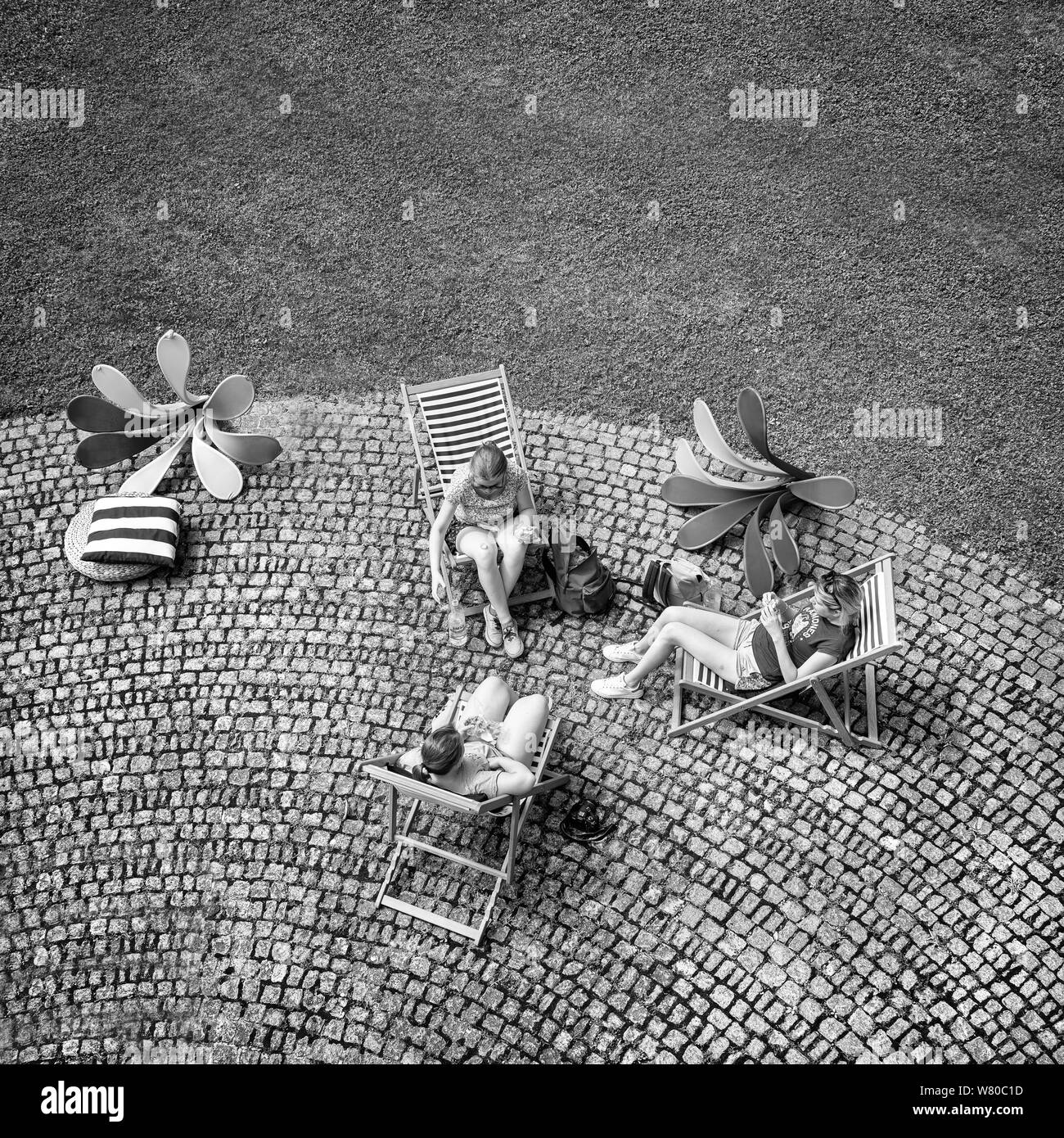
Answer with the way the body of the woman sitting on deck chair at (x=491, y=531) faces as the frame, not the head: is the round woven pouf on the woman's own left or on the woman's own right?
on the woman's own right

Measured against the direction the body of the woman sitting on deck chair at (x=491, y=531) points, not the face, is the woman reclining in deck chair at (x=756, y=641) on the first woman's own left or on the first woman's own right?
on the first woman's own left

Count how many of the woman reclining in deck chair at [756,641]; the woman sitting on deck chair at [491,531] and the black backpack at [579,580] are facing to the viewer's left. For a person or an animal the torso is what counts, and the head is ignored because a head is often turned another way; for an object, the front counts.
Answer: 1

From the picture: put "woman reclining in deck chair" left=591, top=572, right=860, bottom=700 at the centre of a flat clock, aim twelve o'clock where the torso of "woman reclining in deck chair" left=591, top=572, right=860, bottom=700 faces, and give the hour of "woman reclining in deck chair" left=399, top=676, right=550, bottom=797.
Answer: "woman reclining in deck chair" left=399, top=676, right=550, bottom=797 is roughly at 11 o'clock from "woman reclining in deck chair" left=591, top=572, right=860, bottom=700.

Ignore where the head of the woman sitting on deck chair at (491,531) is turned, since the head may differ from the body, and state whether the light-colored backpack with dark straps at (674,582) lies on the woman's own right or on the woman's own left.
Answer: on the woman's own left

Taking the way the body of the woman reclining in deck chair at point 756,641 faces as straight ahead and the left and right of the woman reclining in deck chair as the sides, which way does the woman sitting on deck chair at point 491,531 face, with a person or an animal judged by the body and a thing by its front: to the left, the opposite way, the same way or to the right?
to the left

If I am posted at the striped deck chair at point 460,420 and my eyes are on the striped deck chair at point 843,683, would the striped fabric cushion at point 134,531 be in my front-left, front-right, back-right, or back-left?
back-right

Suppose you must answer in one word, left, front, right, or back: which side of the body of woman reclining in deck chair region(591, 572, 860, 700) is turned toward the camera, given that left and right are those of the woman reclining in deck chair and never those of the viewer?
left

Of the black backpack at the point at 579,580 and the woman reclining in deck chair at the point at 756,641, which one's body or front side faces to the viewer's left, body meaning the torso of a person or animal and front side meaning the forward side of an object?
the woman reclining in deck chair

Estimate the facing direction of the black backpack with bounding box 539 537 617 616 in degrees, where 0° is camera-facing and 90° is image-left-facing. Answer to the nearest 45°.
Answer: approximately 315°

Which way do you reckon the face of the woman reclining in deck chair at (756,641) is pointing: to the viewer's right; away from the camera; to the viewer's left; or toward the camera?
to the viewer's left

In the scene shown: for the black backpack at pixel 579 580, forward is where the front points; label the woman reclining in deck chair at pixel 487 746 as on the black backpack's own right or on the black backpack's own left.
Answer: on the black backpack's own right
